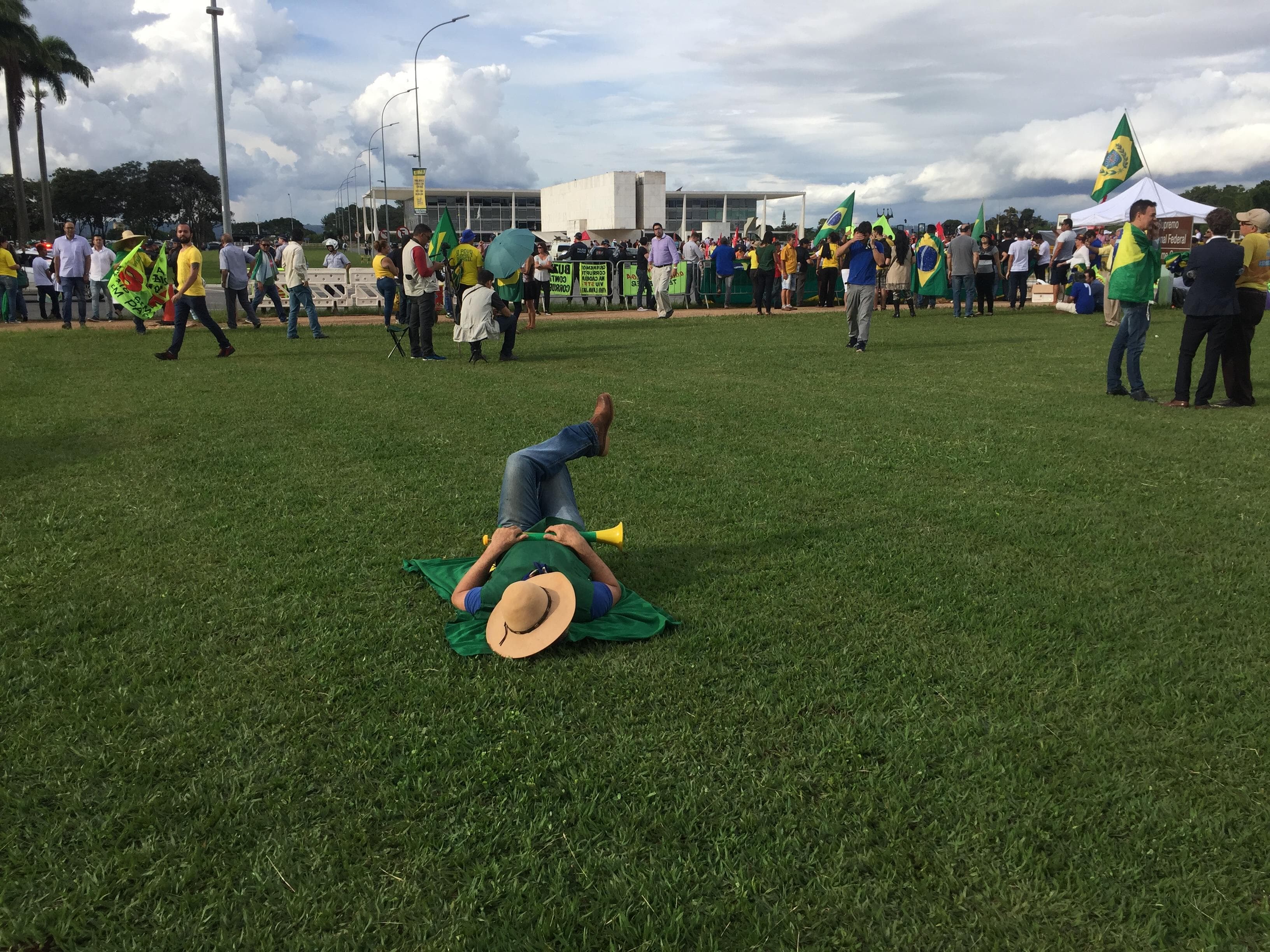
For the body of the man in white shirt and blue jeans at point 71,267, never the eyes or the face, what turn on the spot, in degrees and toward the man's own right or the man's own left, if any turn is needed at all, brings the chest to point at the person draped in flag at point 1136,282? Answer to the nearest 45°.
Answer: approximately 45° to the man's own left

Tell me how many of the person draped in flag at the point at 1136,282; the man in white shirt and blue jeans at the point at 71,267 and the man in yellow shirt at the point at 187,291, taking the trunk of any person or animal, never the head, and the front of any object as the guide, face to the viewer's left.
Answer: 1

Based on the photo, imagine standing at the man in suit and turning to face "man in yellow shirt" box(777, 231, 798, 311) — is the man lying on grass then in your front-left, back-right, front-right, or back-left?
back-left

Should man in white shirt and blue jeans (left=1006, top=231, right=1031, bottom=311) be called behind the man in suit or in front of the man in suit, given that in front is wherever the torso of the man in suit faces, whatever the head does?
in front

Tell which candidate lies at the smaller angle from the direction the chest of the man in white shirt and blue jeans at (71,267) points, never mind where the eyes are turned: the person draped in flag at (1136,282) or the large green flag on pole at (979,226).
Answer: the person draped in flag

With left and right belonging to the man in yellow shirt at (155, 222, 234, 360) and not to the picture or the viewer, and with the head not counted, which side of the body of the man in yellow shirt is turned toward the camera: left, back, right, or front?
left

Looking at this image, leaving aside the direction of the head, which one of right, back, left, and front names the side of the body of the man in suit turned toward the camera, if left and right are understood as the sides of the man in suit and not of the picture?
back
